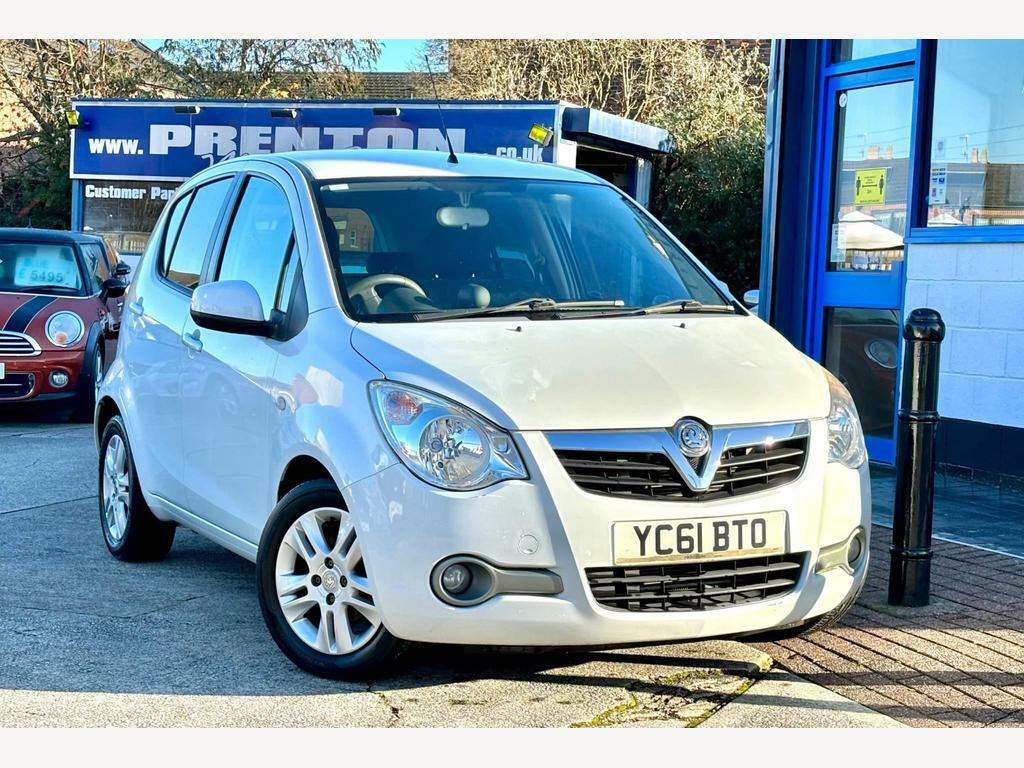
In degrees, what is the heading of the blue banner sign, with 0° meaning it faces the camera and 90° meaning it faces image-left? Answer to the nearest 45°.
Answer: approximately 0°

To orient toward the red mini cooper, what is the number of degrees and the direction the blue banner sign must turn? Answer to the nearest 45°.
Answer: approximately 45° to its right

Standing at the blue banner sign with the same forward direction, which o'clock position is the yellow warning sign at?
The yellow warning sign is roughly at 11 o'clock from the blue banner sign.

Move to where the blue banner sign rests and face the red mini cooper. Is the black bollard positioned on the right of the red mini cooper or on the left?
left

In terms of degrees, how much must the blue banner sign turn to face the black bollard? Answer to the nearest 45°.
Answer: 0° — it already faces it

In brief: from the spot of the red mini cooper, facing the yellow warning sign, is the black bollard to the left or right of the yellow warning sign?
right
